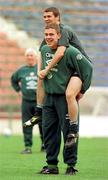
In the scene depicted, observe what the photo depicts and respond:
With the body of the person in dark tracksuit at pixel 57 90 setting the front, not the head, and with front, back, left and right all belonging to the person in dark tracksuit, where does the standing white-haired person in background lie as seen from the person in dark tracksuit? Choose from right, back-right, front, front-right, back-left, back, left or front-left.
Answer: back-right

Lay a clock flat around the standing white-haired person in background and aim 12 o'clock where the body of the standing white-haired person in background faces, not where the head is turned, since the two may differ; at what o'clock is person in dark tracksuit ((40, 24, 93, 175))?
The person in dark tracksuit is roughly at 12 o'clock from the standing white-haired person in background.

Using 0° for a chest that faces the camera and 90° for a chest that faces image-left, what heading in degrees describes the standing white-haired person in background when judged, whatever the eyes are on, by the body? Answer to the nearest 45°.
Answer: approximately 0°

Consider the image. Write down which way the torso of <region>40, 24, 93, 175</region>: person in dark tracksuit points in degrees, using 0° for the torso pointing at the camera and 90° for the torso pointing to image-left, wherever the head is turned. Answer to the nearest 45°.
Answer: approximately 45°
